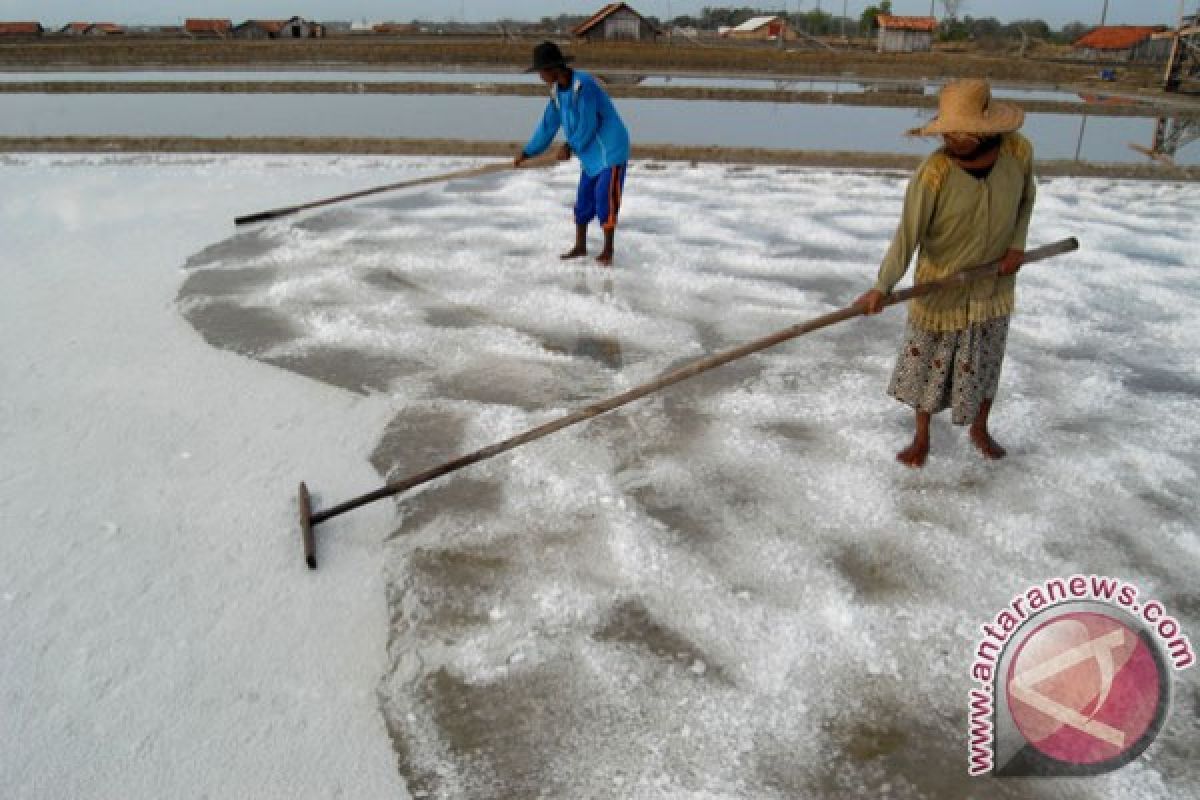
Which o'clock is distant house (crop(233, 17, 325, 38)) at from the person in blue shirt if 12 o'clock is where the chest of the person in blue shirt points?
The distant house is roughly at 4 o'clock from the person in blue shirt.

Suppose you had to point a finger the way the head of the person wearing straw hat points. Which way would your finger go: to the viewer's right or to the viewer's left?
to the viewer's left

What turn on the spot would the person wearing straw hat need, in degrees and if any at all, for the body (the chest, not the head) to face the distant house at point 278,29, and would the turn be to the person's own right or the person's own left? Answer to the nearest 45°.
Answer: approximately 135° to the person's own right

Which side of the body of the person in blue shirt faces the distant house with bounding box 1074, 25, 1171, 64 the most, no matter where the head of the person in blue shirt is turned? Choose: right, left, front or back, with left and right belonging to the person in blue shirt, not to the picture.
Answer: back

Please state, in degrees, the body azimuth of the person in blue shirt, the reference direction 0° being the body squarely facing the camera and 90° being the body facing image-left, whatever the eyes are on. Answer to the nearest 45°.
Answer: approximately 45°

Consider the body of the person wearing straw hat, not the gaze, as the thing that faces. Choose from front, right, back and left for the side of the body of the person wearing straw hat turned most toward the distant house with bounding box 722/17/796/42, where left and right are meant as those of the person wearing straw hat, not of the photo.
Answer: back

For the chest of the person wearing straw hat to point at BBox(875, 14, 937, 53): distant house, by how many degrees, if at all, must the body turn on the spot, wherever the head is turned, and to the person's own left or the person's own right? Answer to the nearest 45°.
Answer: approximately 180°

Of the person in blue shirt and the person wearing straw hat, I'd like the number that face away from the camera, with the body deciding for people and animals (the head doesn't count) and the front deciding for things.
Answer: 0

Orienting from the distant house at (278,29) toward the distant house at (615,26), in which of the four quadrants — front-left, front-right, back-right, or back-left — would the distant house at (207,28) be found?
back-right

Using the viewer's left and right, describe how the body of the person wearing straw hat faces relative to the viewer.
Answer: facing the viewer

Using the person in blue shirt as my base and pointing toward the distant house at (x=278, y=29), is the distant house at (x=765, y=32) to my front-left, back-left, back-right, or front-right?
front-right

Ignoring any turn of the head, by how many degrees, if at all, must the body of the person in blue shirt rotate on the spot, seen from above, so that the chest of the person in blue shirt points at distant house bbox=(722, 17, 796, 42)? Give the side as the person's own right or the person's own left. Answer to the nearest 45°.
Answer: approximately 135° to the person's own right

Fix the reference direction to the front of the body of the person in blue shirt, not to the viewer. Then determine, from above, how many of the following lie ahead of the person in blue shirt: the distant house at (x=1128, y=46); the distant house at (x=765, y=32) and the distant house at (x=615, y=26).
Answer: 0

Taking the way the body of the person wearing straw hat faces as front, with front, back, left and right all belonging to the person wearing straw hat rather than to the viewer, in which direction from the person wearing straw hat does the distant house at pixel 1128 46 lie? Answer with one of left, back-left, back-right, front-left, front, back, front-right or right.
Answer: back
